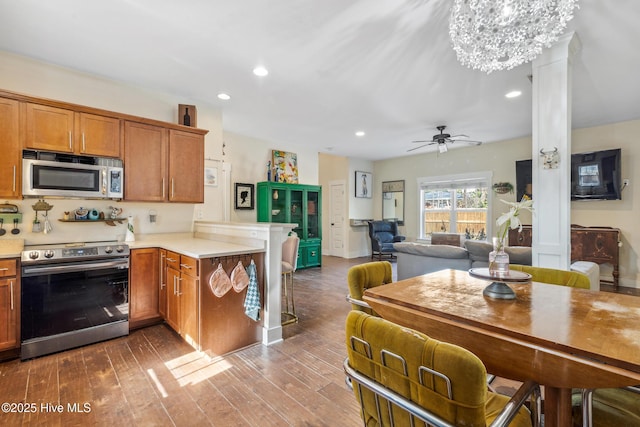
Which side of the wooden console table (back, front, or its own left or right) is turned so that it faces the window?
right

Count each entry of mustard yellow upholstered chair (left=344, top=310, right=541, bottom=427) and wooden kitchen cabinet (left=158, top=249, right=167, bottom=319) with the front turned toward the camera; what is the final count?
0

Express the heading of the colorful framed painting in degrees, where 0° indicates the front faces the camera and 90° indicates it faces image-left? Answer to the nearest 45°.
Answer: approximately 315°

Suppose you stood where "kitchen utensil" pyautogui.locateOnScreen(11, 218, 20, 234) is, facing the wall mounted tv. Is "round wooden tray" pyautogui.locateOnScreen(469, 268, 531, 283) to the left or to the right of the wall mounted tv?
right

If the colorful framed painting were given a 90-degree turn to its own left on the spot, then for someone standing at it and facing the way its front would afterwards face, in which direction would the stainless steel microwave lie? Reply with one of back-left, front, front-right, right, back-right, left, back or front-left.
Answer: back

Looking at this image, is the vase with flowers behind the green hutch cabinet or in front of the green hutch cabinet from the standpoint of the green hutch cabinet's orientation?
in front

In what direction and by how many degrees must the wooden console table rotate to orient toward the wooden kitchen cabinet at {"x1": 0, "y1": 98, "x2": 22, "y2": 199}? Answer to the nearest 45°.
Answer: approximately 45° to its right

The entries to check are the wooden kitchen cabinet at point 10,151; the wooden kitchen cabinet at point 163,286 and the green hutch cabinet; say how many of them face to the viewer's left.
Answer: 1

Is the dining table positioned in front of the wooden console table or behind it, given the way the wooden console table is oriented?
in front

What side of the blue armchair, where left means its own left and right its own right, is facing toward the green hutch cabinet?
right

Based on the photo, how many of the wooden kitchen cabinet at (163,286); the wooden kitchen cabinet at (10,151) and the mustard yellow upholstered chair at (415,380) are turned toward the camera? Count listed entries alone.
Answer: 1

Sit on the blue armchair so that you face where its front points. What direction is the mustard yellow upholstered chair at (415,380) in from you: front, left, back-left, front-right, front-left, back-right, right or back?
front-right
